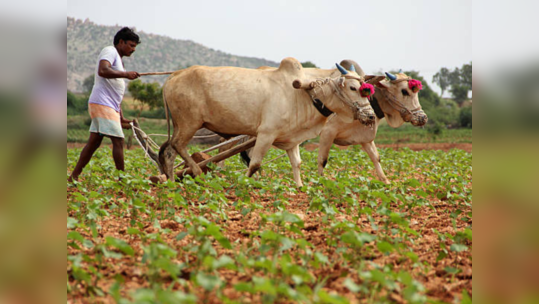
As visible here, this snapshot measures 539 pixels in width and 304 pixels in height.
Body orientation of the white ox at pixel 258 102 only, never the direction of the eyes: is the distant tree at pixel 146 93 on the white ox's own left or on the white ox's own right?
on the white ox's own left

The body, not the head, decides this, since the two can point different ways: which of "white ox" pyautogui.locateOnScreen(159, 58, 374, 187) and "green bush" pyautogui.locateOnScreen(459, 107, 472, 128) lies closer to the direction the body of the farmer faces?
the white ox

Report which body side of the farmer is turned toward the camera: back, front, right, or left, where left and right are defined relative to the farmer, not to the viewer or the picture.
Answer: right

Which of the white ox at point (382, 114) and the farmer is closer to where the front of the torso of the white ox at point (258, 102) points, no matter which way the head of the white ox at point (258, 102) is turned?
the white ox

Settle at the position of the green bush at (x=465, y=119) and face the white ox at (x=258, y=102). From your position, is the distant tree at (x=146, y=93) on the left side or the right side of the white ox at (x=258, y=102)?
right

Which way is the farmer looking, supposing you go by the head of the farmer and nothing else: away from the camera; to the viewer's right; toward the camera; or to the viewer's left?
to the viewer's right

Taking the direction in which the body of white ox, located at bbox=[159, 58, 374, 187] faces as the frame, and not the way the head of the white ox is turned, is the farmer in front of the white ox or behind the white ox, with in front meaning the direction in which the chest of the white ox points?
behind

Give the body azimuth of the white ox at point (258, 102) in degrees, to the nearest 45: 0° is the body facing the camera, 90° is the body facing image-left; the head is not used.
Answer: approximately 270°

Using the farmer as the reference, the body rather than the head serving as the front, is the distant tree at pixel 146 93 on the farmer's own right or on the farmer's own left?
on the farmer's own left

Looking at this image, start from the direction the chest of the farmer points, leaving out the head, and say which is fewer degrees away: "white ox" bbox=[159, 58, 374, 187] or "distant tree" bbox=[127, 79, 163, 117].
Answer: the white ox

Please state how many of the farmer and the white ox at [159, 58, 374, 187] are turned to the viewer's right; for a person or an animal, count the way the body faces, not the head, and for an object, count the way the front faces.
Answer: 2

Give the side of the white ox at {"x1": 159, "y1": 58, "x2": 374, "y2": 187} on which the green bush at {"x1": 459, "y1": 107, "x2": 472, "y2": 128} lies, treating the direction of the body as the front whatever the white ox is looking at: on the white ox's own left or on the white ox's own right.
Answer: on the white ox's own left
